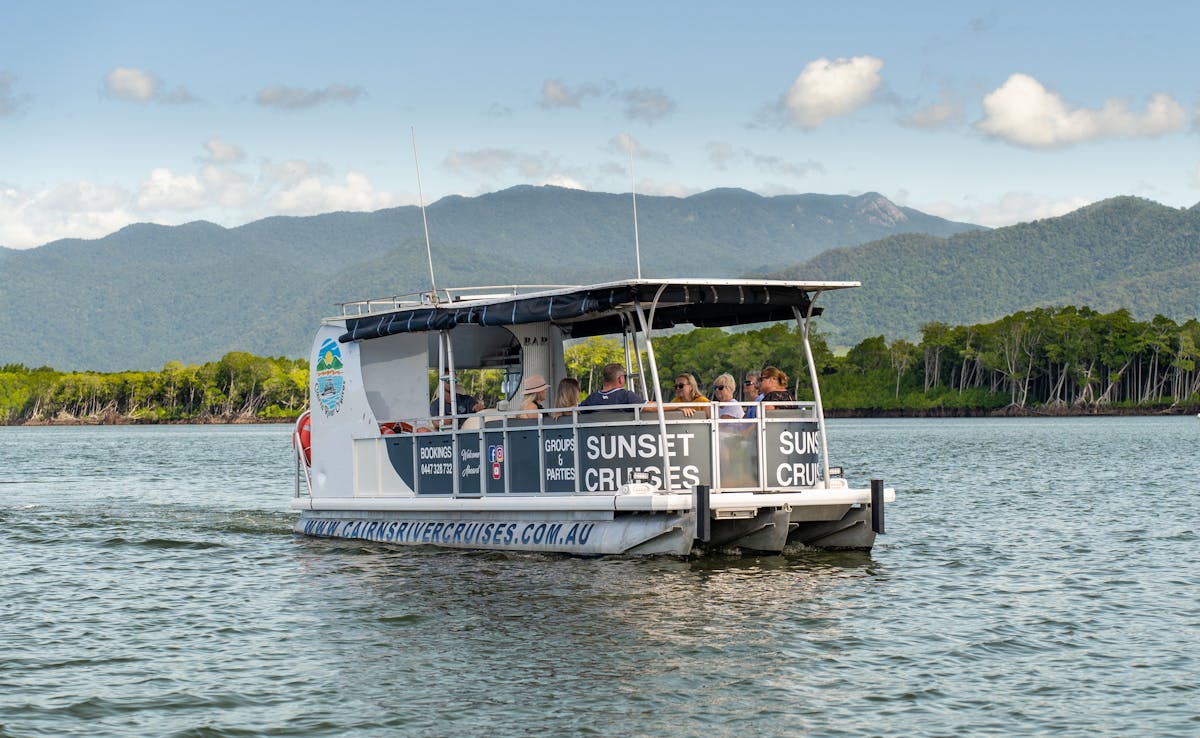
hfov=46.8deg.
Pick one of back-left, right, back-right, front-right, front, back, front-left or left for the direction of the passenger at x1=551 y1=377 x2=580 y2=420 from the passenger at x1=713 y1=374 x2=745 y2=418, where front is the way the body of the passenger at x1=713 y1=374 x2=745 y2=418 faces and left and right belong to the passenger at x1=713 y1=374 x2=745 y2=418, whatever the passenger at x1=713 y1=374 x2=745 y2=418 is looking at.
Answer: front-right

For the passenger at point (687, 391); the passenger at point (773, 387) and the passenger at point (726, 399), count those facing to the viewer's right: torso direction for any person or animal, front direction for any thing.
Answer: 0

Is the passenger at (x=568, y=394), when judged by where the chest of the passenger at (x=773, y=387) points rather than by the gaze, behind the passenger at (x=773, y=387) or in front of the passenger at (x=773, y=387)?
in front

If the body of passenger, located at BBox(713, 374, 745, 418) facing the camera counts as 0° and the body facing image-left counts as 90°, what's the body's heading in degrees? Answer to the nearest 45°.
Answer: approximately 45°

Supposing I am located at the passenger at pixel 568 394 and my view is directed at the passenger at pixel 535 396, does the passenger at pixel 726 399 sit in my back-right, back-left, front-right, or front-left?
back-right

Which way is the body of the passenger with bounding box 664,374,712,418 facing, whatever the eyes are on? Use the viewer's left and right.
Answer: facing the viewer and to the left of the viewer

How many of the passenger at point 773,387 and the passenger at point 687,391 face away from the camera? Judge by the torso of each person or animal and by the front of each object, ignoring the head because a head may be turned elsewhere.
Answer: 0

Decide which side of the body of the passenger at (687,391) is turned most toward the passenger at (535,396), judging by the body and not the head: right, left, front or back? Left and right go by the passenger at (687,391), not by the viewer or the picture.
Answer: right
